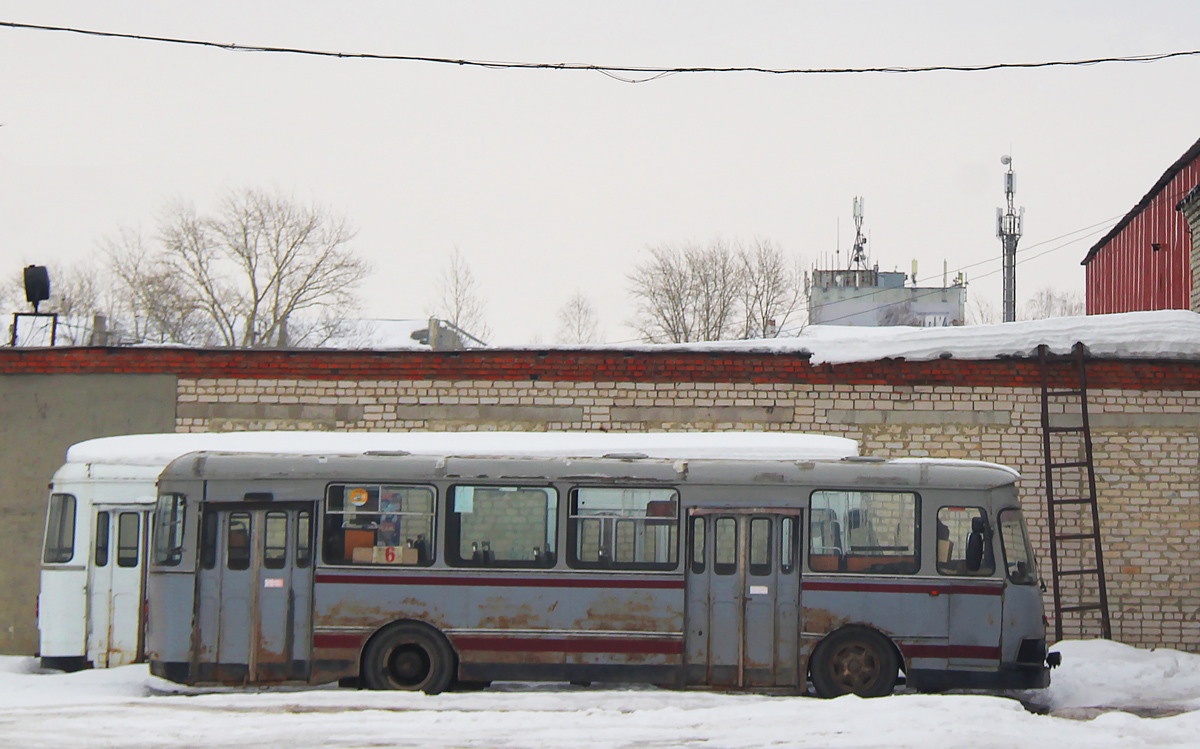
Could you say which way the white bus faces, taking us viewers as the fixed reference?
facing to the right of the viewer

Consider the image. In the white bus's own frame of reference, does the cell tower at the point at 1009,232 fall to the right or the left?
on its left

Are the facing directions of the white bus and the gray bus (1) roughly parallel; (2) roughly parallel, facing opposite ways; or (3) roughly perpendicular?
roughly parallel

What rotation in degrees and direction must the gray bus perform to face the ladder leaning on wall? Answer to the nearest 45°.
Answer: approximately 45° to its left

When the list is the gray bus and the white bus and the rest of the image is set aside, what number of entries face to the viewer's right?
2

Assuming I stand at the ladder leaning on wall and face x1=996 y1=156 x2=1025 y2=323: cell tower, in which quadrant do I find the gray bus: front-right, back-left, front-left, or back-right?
back-left

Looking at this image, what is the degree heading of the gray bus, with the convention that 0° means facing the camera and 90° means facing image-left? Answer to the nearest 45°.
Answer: approximately 270°

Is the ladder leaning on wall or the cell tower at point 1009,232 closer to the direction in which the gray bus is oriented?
the ladder leaning on wall

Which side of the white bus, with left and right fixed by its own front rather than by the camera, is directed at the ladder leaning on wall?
front

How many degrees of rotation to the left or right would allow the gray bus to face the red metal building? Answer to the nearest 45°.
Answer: approximately 45° to its left
